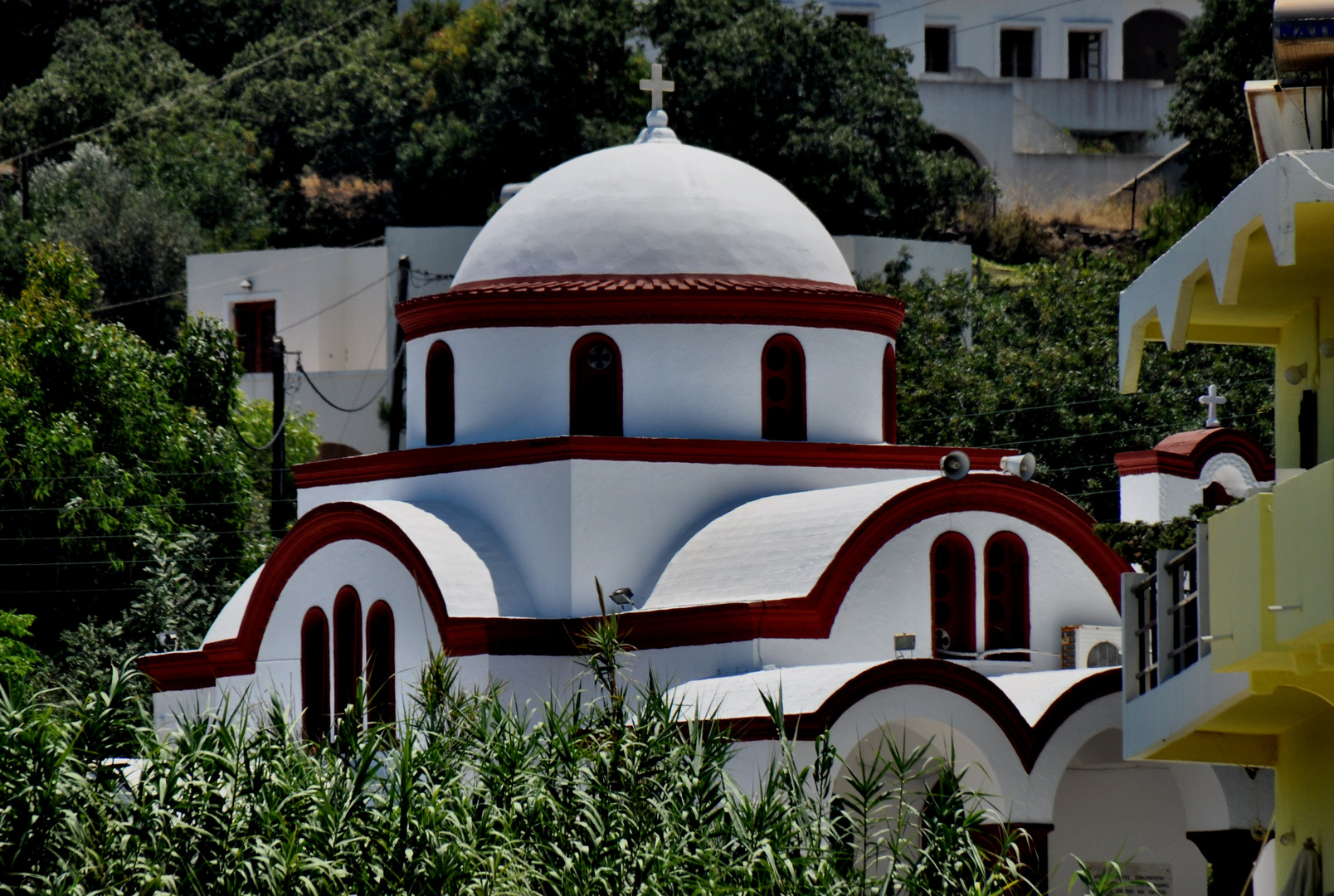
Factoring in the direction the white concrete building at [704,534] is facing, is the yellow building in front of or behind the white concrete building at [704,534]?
in front

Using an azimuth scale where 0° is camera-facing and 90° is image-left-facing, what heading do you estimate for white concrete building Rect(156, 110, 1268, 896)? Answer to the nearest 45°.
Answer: approximately 315°

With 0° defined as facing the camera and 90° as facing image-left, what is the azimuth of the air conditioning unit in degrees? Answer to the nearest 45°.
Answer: approximately 315°

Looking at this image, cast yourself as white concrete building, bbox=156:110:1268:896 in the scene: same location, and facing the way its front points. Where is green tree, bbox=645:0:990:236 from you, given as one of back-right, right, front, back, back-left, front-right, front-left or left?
back-left

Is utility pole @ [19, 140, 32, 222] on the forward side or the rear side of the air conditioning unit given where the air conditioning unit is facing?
on the rear side

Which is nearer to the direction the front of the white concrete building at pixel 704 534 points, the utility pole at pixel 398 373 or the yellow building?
the yellow building

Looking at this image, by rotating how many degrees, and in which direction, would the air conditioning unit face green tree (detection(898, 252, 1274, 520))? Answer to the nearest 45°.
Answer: approximately 135° to its left

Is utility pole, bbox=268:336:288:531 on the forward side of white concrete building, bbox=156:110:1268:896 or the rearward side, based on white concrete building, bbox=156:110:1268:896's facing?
on the rearward side

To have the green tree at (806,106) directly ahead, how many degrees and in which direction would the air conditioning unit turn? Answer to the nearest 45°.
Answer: approximately 135° to its left

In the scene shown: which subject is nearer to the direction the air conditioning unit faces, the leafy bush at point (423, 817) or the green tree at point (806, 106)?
the leafy bush

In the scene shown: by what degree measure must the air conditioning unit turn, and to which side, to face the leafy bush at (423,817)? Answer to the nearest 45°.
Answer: approximately 90° to its right
